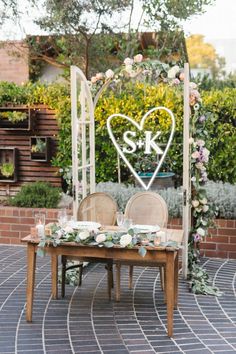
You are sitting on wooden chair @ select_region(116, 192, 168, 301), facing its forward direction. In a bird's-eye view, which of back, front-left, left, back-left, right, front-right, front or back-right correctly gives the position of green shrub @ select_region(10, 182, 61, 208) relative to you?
back-right

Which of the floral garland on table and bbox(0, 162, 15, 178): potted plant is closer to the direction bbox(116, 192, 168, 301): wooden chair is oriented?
the floral garland on table

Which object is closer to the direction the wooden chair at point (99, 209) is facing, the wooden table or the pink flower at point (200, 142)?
the wooden table

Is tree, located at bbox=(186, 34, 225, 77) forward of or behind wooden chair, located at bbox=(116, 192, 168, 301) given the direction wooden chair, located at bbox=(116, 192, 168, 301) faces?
behind

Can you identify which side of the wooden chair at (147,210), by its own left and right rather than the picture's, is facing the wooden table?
front

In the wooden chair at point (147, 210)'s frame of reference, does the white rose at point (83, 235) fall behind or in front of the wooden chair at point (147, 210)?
in front

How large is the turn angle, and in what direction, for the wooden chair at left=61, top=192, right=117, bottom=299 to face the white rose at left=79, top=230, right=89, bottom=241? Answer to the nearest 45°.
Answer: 0° — it already faces it

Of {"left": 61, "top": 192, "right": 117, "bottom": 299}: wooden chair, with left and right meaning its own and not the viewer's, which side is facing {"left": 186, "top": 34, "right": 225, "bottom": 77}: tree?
back

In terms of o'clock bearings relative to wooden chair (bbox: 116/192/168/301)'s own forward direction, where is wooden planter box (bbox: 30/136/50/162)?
The wooden planter box is roughly at 5 o'clock from the wooden chair.

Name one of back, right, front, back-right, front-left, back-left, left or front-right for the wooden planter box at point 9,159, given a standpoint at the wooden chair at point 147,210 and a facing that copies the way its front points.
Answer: back-right

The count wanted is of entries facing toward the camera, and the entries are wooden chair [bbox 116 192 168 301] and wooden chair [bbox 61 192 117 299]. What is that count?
2
